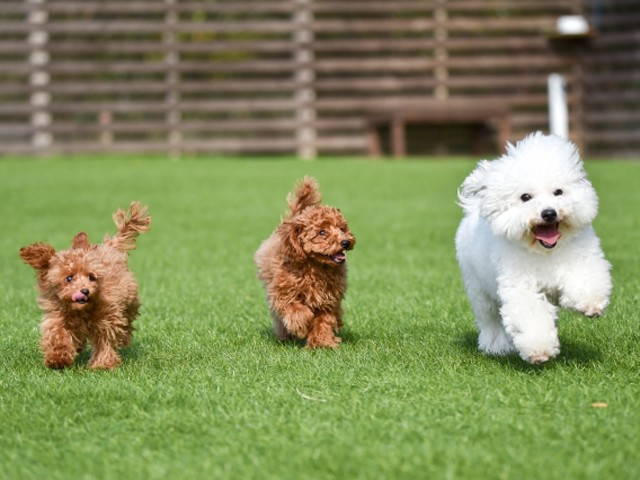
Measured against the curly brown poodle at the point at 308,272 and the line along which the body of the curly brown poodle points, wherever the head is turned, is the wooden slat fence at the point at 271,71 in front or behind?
behind

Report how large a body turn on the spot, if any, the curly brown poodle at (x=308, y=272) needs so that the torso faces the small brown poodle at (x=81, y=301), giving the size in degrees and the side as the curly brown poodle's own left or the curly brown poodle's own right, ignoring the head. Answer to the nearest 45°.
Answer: approximately 90° to the curly brown poodle's own right

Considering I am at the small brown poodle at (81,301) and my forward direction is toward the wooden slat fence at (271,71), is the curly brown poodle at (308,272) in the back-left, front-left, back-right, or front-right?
front-right

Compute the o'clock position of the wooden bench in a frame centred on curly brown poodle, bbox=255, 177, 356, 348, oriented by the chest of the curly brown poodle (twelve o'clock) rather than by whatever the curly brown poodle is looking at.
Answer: The wooden bench is roughly at 8 o'clock from the curly brown poodle.

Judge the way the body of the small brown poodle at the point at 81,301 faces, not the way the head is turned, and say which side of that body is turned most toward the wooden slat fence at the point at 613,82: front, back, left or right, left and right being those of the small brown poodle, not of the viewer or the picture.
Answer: back

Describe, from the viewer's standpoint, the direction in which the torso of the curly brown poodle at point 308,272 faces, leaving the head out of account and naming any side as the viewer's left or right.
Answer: facing the viewer and to the right of the viewer

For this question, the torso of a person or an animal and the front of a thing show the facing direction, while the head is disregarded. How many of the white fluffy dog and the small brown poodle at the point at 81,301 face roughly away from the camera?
0

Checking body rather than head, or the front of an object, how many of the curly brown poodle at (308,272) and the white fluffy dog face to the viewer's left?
0

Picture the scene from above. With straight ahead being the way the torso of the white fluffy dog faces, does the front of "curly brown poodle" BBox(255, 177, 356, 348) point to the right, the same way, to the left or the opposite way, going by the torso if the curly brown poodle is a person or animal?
the same way

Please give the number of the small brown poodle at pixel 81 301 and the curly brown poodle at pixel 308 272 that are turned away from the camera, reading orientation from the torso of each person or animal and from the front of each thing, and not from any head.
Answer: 0

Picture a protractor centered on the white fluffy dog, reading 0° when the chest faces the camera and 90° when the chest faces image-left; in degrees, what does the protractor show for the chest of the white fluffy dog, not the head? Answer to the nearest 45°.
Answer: approximately 315°

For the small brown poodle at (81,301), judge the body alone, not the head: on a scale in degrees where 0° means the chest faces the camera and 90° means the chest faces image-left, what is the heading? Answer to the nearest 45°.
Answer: approximately 45°
